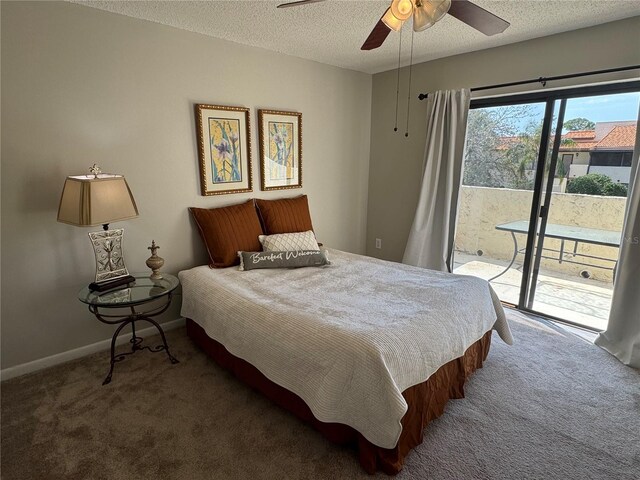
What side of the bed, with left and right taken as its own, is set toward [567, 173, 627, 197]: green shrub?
left

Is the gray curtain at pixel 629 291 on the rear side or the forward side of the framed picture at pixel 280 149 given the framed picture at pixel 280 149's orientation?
on the forward side

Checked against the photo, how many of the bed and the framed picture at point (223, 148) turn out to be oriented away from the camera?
0

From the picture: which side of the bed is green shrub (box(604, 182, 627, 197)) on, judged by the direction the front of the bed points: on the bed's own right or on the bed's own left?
on the bed's own left

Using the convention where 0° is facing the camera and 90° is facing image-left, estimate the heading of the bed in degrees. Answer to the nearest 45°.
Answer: approximately 315°

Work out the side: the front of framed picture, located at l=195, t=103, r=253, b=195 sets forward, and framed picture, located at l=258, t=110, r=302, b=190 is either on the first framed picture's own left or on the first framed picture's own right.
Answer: on the first framed picture's own left

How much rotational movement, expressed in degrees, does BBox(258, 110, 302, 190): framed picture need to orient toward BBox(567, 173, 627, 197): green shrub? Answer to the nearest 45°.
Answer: approximately 45° to its left

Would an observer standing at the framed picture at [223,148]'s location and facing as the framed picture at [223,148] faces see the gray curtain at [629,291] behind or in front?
in front

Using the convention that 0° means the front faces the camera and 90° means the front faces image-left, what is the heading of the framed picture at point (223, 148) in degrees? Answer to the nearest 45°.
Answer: approximately 315°

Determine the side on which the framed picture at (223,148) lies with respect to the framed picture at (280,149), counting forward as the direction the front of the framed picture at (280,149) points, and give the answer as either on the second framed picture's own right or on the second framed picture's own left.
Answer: on the second framed picture's own right

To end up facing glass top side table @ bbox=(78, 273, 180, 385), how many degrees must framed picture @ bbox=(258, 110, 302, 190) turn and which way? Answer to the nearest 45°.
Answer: approximately 90° to its right

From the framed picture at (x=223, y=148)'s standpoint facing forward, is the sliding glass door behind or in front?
in front
